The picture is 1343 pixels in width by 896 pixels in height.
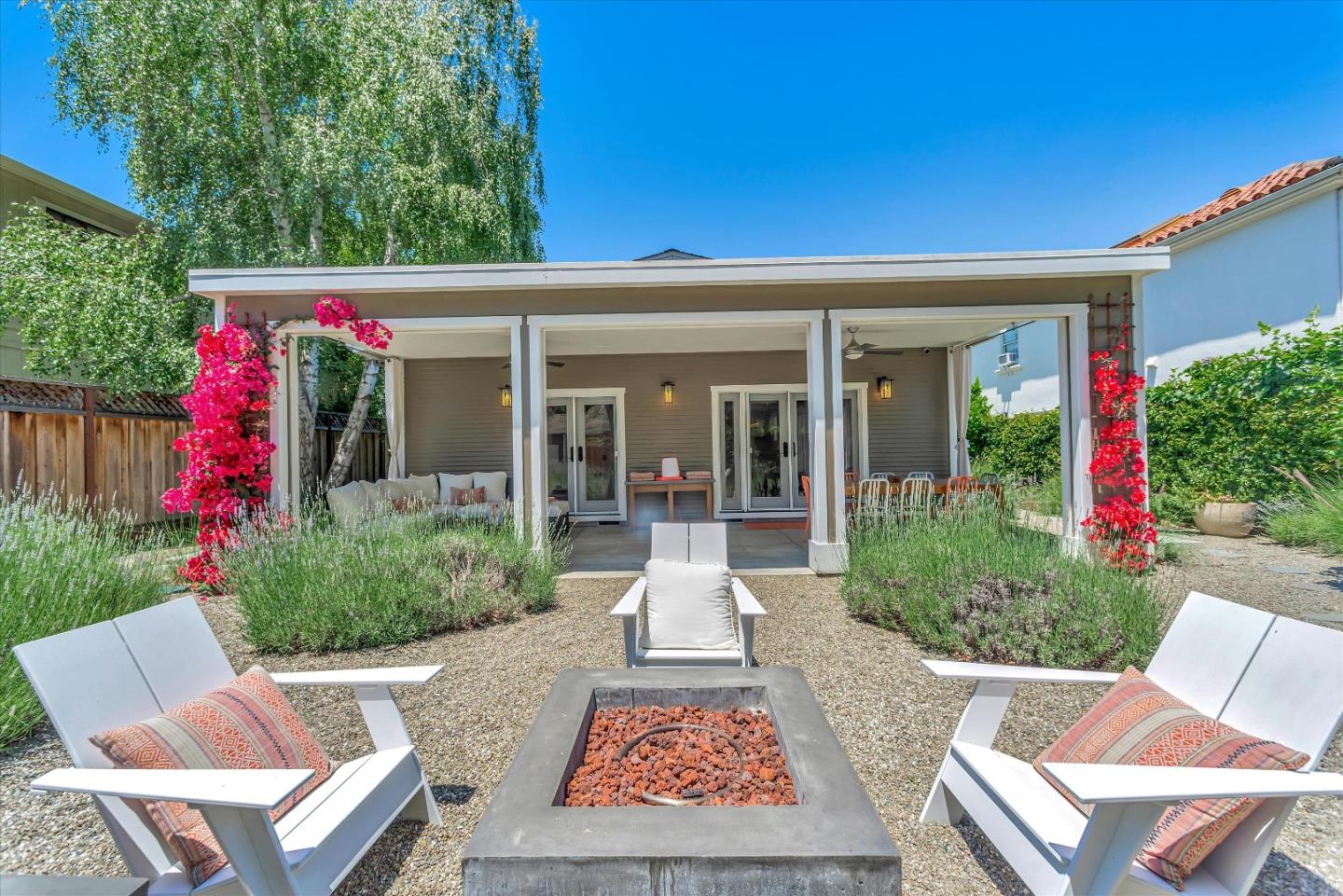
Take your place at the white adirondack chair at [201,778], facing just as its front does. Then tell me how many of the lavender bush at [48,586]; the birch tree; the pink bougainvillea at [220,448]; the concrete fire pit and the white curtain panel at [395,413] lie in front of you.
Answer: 1

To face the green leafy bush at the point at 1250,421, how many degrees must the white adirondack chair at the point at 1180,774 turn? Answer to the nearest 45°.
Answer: approximately 135° to its right

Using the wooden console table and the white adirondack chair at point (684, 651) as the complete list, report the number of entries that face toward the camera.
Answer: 2

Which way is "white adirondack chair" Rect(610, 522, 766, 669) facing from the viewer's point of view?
toward the camera

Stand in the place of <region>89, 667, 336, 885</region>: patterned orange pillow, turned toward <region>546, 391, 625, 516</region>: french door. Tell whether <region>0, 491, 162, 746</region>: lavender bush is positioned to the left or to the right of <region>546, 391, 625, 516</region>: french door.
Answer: left

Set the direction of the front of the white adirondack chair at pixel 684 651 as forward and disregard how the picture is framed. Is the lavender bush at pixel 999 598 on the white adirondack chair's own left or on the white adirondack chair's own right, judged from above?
on the white adirondack chair's own left

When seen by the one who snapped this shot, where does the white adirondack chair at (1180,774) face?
facing the viewer and to the left of the viewer

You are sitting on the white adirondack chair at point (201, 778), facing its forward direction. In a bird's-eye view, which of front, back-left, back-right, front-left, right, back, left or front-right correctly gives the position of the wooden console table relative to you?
left

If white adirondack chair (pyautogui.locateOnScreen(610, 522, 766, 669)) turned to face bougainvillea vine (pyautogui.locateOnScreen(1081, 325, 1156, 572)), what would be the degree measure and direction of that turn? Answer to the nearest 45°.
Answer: approximately 135° to its left

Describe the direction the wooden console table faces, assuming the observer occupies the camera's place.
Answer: facing the viewer

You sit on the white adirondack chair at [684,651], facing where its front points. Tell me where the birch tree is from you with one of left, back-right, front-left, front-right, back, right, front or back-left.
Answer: back-right

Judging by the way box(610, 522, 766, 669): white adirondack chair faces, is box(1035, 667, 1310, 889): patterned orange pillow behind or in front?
in front

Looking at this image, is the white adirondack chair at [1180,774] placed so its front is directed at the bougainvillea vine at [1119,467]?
no

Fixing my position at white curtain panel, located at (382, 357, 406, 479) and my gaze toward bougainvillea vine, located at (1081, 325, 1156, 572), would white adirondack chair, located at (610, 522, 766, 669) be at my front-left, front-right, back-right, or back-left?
front-right

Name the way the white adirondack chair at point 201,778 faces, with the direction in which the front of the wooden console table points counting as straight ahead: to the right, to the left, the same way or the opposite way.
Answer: to the left

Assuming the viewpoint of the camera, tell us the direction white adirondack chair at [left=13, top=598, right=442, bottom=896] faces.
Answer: facing the viewer and to the right of the viewer

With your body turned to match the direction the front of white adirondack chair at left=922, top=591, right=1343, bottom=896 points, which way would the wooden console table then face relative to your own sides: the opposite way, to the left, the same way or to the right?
to the left
